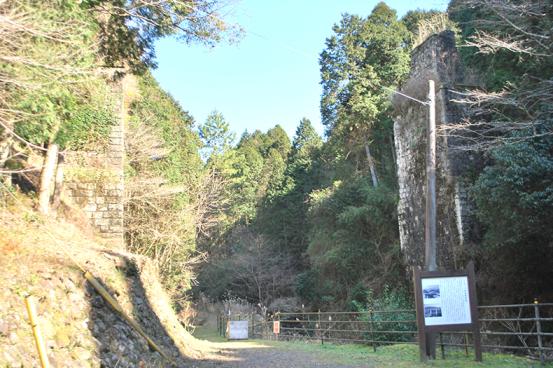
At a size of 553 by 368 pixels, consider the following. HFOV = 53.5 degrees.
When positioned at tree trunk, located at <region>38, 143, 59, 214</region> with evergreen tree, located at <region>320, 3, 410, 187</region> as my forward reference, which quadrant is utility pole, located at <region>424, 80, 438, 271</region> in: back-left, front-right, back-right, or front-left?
front-right

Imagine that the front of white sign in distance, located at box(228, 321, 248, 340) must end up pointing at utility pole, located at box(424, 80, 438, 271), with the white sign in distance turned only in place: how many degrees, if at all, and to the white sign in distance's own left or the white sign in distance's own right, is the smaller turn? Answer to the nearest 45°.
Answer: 0° — it already faces it

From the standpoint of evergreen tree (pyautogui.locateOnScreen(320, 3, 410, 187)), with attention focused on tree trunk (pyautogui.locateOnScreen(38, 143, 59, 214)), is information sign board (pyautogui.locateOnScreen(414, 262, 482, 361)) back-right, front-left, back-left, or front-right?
front-left

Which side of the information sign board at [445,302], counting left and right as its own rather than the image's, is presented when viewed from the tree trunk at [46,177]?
right

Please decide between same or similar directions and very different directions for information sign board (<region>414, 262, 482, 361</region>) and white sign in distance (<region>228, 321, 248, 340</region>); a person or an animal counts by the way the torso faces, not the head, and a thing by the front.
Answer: same or similar directions

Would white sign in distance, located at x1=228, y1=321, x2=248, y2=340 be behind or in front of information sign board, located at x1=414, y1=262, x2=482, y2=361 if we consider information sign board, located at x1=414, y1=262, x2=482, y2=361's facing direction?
behind

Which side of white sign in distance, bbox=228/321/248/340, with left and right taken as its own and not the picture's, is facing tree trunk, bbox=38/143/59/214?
front

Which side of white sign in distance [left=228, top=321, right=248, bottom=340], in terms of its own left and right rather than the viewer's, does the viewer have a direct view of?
front

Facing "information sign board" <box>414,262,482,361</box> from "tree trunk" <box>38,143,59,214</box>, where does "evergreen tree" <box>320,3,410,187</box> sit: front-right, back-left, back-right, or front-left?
front-left

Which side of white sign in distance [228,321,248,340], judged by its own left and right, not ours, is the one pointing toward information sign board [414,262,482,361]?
front

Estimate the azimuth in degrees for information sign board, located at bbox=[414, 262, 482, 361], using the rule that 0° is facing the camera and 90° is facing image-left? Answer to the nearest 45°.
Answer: approximately 0°

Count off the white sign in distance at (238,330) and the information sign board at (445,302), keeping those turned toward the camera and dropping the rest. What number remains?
2
